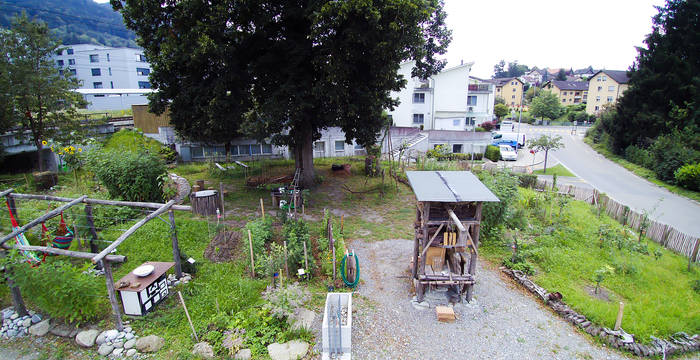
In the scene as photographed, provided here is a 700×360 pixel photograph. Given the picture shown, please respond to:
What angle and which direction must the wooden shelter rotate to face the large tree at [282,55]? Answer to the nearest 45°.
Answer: approximately 135° to its right

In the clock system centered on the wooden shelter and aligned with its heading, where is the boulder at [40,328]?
The boulder is roughly at 2 o'clock from the wooden shelter.

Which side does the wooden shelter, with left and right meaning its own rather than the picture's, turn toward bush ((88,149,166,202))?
right

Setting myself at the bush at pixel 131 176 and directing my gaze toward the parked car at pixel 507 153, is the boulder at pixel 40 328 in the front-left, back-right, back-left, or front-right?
back-right

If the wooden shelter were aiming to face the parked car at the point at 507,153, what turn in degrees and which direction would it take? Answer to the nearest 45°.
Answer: approximately 180°

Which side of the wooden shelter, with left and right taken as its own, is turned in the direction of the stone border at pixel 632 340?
left

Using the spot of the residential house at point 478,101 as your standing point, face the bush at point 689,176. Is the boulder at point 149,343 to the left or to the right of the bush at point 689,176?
right

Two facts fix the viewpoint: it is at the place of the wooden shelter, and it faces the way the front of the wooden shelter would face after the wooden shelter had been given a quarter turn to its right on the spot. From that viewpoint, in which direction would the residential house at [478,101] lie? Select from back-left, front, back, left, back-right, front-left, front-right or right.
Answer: right

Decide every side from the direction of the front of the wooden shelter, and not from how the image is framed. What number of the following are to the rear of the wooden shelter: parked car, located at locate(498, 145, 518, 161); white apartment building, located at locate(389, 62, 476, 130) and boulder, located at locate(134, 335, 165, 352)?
2

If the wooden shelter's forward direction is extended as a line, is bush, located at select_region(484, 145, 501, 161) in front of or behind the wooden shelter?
behind

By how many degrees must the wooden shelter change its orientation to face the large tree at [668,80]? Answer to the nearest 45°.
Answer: approximately 135° to its left

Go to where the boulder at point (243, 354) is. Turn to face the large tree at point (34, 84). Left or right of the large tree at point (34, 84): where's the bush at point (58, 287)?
left

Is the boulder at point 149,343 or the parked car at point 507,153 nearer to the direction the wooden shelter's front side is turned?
the boulder

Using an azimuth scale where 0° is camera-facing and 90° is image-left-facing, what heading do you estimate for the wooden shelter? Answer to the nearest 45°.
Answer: approximately 0°

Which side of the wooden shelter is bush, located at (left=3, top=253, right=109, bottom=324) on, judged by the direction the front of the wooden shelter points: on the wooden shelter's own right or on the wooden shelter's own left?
on the wooden shelter's own right

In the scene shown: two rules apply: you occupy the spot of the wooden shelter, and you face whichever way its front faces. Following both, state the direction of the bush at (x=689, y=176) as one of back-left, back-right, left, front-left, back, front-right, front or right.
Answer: back-left
